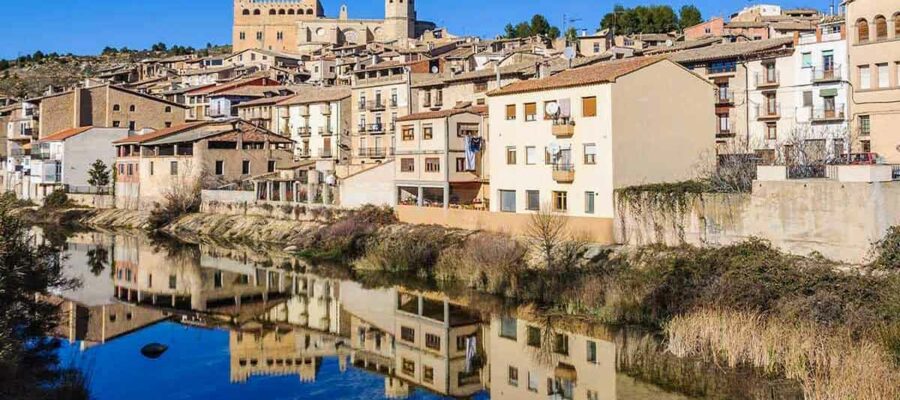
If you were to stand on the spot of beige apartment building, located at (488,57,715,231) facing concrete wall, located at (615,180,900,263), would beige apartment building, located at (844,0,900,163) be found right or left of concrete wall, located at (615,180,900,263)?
left

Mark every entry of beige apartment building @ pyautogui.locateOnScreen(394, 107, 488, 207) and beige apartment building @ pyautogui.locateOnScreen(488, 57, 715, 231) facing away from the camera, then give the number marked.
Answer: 0

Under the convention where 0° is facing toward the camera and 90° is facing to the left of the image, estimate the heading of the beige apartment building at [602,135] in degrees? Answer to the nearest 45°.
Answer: approximately 45°

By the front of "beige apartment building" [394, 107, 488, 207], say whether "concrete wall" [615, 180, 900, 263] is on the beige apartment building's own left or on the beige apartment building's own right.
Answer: on the beige apartment building's own left

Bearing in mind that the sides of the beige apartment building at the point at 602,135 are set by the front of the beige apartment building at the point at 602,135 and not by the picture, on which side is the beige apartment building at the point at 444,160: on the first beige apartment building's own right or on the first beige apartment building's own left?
on the first beige apartment building's own right

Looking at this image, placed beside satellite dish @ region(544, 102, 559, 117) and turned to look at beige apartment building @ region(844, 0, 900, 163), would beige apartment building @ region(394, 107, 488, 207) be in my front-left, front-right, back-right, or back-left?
back-left

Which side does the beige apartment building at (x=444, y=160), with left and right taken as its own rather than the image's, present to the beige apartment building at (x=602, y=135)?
left

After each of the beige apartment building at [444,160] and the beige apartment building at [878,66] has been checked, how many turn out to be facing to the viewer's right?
0

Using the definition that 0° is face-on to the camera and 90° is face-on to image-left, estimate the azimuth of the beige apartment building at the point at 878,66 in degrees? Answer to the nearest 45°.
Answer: approximately 45°

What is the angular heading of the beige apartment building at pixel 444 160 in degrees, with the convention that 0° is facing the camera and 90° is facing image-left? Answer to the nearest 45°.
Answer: approximately 45°

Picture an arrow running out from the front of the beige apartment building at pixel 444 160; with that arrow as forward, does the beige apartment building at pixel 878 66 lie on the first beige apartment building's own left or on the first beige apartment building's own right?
on the first beige apartment building's own left
